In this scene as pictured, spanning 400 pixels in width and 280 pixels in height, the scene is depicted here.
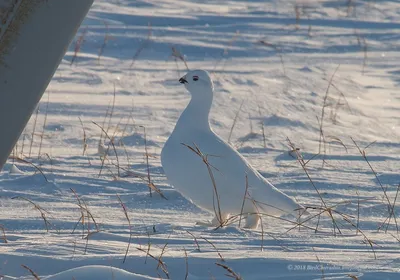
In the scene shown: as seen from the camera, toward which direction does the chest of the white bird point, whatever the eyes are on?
to the viewer's left

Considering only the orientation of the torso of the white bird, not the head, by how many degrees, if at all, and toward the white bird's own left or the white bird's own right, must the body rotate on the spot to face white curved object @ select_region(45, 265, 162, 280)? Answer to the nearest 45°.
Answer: approximately 90° to the white bird's own left

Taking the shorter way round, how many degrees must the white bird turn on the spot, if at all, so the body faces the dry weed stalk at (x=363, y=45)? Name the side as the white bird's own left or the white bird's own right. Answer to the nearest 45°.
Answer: approximately 90° to the white bird's own right
